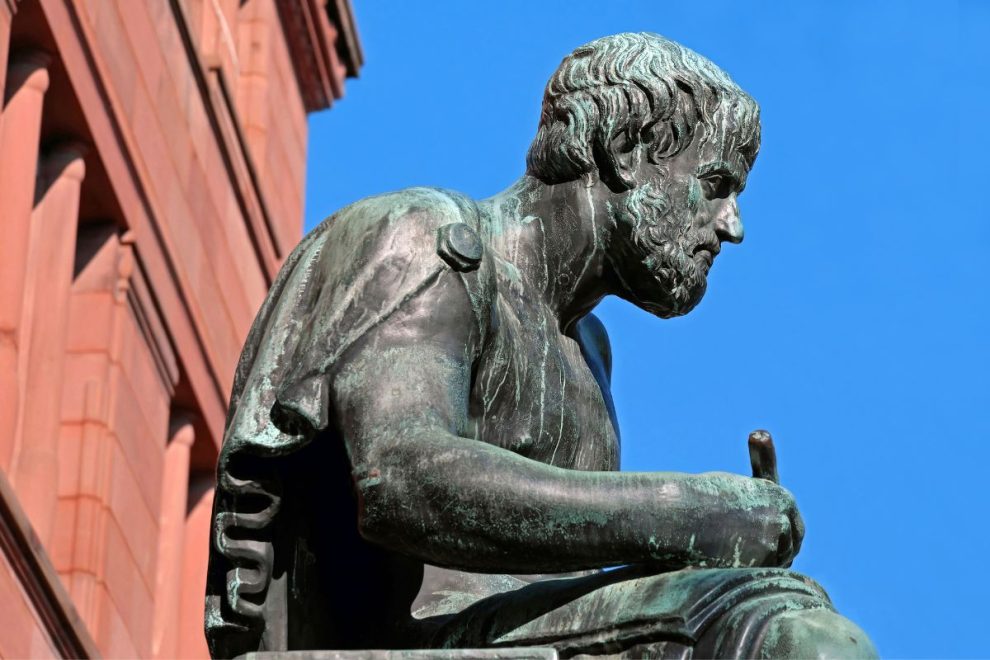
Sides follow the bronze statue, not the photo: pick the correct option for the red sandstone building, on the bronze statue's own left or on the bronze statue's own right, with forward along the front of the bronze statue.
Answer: on the bronze statue's own left

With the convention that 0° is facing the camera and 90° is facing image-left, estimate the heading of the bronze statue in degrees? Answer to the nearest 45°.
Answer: approximately 270°
